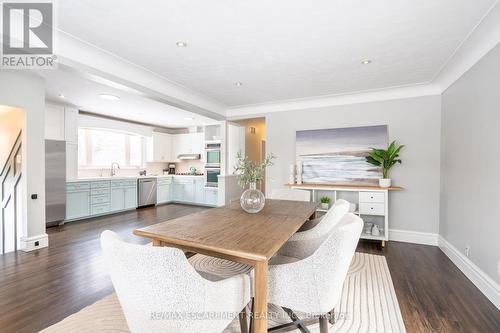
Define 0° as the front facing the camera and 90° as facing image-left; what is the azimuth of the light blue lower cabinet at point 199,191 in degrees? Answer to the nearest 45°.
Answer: approximately 0°

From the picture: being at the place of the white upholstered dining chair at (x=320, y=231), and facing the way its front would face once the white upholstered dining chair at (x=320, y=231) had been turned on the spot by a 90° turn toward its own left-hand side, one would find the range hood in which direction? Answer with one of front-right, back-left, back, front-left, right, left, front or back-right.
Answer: back-right

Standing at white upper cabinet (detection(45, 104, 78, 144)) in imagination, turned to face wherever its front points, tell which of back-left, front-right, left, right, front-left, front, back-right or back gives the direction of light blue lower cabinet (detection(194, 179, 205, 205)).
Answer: front-left

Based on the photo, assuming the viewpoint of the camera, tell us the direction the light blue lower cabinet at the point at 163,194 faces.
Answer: facing the viewer and to the right of the viewer

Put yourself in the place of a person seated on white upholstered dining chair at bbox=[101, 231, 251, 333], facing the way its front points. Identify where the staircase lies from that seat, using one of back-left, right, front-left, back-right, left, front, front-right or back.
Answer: left

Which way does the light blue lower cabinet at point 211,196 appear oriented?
toward the camera

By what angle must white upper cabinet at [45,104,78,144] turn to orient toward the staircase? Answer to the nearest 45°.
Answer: approximately 45° to its right

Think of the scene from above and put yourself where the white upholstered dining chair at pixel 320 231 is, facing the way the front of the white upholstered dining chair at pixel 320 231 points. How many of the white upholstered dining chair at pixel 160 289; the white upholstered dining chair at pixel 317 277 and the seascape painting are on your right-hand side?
1

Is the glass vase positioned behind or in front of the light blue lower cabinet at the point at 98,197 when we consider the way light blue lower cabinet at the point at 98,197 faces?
in front

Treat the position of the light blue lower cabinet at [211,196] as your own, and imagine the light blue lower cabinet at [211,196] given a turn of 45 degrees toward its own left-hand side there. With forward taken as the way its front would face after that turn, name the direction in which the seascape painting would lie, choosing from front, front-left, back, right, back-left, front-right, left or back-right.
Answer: front

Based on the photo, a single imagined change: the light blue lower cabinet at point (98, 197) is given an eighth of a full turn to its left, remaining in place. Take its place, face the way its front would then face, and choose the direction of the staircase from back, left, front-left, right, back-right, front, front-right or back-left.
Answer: back-right

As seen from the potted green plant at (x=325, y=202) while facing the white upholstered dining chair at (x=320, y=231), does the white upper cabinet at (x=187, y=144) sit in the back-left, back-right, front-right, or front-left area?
back-right

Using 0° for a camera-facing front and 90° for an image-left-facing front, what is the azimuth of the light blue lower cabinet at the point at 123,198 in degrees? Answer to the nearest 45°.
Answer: approximately 315°
